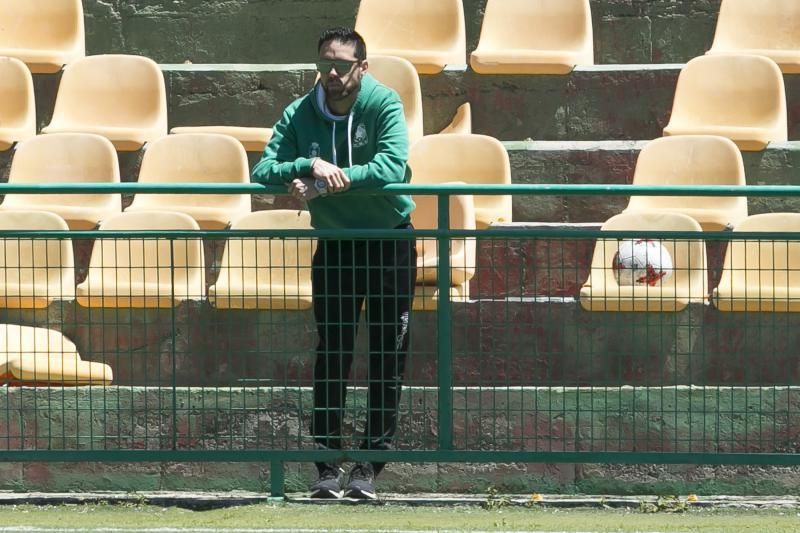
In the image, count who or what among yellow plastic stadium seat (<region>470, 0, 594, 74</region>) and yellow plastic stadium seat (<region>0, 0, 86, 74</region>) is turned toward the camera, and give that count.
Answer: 2

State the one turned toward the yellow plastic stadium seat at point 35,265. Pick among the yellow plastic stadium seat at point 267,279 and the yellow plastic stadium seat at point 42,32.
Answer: the yellow plastic stadium seat at point 42,32

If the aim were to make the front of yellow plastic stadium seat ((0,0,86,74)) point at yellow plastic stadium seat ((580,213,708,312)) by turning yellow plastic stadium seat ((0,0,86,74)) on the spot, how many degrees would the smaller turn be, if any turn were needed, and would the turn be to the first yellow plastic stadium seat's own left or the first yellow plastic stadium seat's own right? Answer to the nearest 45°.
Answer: approximately 45° to the first yellow plastic stadium seat's own left

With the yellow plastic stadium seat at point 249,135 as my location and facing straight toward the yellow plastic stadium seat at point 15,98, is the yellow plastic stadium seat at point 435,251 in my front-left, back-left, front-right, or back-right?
back-left

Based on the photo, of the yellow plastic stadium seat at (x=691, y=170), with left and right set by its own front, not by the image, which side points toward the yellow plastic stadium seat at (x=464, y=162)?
right

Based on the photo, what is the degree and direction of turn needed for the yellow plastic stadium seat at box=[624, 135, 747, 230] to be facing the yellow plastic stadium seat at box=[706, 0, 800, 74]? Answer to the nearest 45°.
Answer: approximately 180°

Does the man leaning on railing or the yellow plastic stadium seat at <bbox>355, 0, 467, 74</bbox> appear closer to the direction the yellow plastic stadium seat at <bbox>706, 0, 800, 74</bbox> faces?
the man leaning on railing

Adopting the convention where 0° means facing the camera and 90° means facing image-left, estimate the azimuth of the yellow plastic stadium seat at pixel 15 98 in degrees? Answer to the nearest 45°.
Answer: approximately 0°
